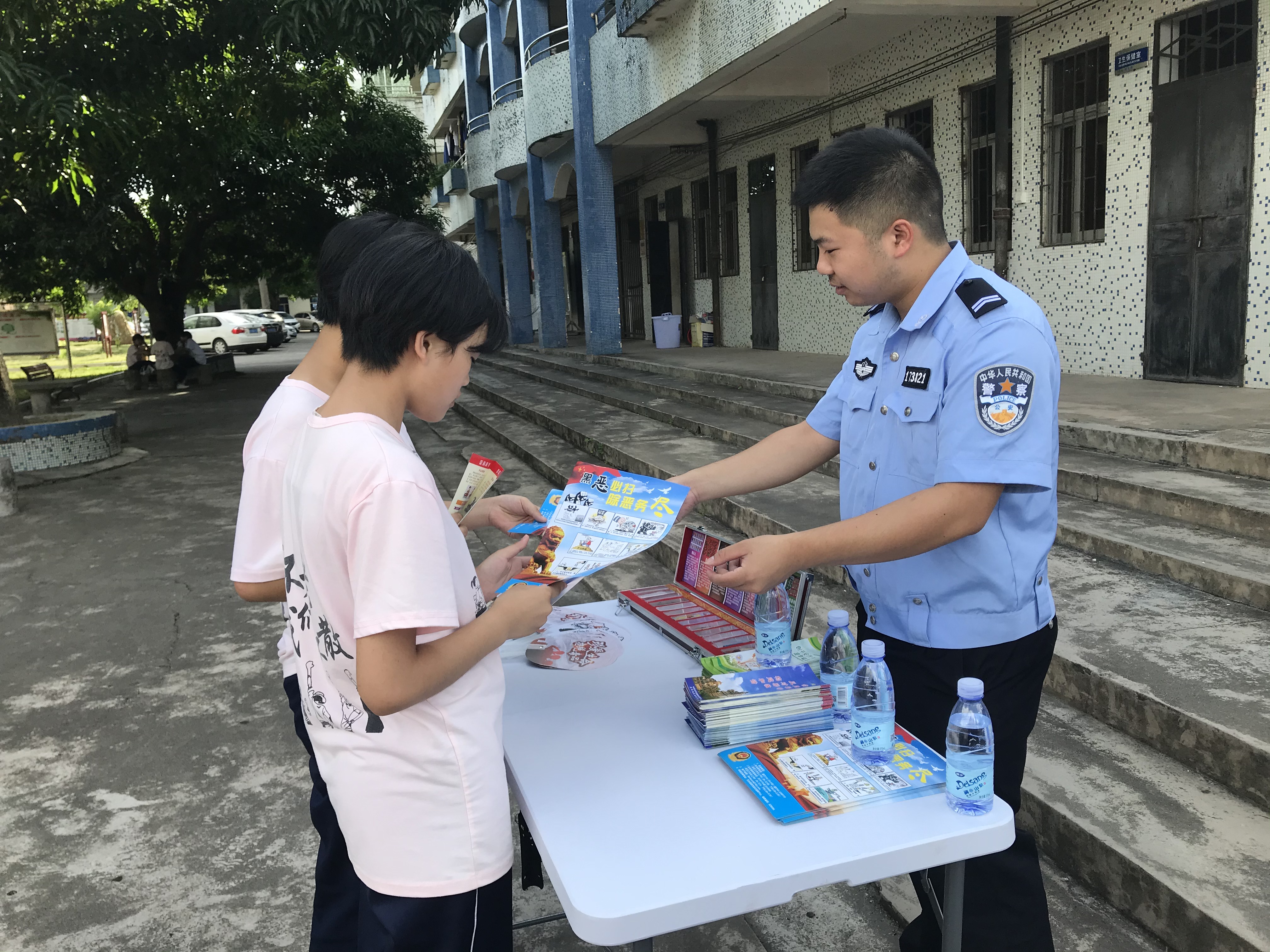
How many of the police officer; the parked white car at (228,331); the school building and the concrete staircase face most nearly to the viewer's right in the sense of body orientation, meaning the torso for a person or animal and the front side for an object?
0

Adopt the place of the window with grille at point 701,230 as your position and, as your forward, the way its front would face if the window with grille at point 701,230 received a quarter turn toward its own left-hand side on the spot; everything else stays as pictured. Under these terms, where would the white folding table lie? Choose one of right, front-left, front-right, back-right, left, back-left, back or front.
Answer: front-right

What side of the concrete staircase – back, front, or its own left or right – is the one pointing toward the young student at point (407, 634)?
front

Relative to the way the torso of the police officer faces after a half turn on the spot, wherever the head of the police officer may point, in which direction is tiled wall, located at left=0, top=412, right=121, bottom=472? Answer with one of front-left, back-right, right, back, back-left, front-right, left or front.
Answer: left

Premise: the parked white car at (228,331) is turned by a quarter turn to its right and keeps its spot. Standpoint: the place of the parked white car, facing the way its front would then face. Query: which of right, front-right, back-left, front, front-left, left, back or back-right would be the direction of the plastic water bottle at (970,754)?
back-right

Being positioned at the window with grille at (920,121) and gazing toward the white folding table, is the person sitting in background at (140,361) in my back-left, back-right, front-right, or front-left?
back-right

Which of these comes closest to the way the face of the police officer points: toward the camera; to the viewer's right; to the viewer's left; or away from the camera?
to the viewer's left

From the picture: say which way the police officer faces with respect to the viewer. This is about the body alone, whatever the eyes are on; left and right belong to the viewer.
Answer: facing the viewer and to the left of the viewer

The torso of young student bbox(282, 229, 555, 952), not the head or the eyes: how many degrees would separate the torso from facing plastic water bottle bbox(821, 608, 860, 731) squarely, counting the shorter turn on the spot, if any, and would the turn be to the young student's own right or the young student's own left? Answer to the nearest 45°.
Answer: approximately 45° to the young student's own right

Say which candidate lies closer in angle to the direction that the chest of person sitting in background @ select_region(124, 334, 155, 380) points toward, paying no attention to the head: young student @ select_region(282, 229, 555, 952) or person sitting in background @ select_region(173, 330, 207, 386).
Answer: the person sitting in background

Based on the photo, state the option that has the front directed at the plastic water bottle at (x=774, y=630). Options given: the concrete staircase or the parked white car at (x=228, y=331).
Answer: the concrete staircase

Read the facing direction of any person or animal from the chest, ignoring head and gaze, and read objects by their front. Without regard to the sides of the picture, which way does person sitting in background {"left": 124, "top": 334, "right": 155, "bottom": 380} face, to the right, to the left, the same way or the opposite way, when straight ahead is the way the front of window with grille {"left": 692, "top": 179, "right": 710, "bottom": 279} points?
the opposite way
